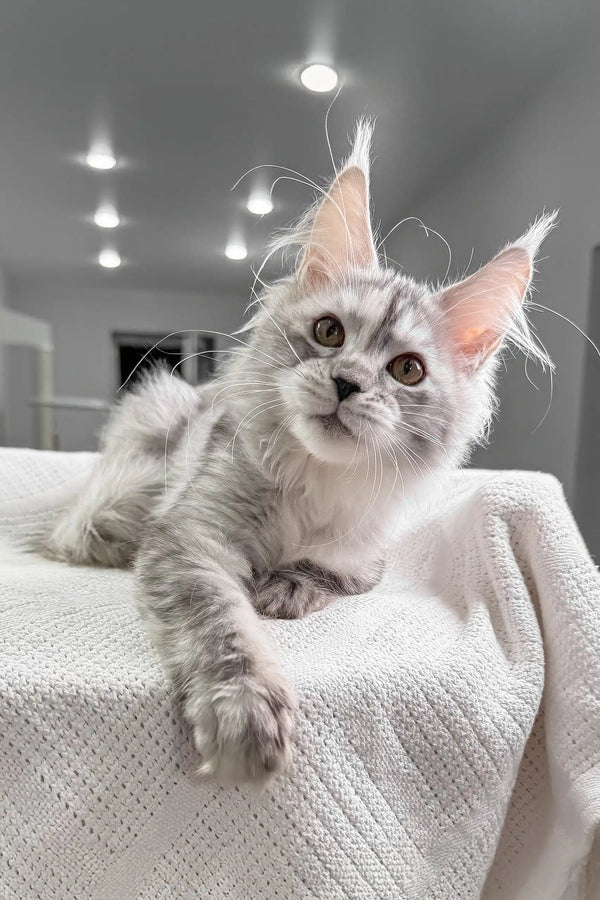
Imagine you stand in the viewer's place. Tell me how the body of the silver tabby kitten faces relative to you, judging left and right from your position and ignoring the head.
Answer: facing the viewer and to the right of the viewer

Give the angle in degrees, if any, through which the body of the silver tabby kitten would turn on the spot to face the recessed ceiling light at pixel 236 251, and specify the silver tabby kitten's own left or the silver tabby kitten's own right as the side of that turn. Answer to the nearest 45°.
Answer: approximately 135° to the silver tabby kitten's own left

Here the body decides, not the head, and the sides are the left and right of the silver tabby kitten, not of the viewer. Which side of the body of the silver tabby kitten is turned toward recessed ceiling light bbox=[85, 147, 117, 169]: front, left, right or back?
back

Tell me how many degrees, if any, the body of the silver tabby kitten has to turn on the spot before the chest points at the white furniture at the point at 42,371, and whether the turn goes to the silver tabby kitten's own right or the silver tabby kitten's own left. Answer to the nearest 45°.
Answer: approximately 180°

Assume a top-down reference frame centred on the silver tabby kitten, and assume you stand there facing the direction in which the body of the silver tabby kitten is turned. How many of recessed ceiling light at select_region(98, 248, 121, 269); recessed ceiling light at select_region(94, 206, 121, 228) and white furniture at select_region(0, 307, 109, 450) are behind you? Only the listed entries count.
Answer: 3

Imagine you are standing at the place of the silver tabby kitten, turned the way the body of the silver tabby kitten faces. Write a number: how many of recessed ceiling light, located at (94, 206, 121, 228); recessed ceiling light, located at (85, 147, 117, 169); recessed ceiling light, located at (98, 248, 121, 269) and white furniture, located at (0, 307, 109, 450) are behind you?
4

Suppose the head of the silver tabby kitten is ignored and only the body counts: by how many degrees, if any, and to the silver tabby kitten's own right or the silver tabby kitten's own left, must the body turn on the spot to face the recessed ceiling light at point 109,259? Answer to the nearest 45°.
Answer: approximately 180°

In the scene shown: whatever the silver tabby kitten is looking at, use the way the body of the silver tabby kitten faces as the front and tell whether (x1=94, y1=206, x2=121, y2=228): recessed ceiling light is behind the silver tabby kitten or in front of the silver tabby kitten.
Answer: behind

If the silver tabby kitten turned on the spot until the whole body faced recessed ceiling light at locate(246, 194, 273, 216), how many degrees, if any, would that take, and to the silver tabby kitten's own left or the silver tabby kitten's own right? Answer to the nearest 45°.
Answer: approximately 135° to the silver tabby kitten's own left
